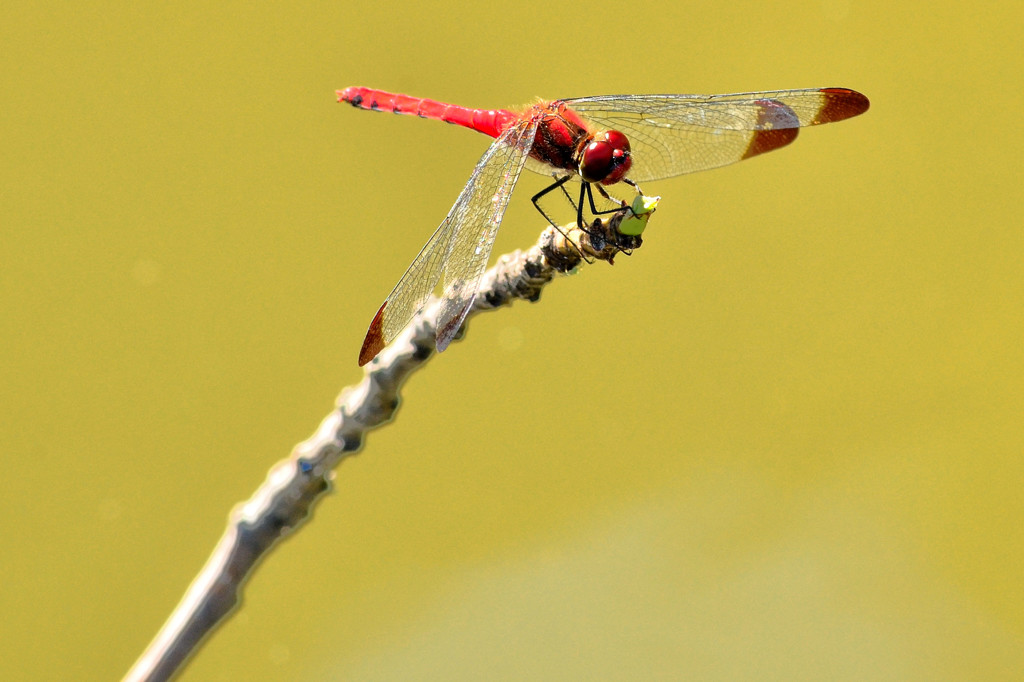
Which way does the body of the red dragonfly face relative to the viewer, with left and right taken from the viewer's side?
facing the viewer and to the right of the viewer
